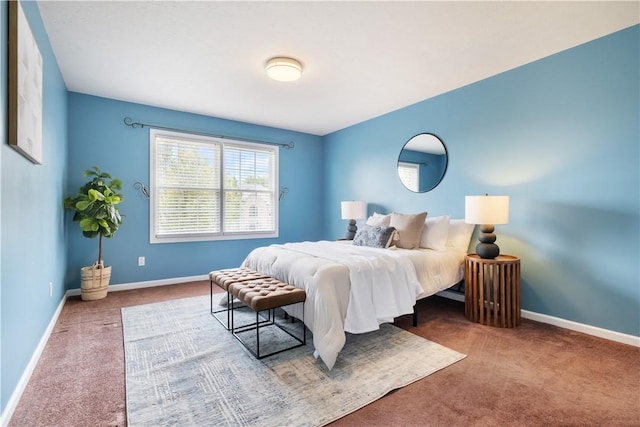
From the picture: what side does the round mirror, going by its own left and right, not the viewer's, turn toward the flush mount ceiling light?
front

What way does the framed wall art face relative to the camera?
to the viewer's right

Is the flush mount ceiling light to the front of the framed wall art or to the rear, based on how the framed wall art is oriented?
to the front

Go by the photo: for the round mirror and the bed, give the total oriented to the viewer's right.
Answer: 0

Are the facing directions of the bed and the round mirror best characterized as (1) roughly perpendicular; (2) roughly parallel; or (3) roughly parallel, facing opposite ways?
roughly parallel

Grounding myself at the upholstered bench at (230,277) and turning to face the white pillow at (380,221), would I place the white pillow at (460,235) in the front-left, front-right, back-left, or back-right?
front-right

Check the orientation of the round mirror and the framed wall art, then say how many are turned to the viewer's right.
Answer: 1

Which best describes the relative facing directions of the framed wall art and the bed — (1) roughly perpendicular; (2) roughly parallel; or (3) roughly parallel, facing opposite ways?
roughly parallel, facing opposite ways

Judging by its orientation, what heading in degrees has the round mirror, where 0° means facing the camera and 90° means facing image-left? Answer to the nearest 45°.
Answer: approximately 45°

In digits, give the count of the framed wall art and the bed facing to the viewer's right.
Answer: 1

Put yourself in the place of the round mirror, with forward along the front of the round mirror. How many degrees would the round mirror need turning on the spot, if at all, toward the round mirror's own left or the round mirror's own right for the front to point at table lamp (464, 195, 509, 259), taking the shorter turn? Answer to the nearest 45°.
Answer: approximately 90° to the round mirror's own left

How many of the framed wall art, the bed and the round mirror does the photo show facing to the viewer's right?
1
